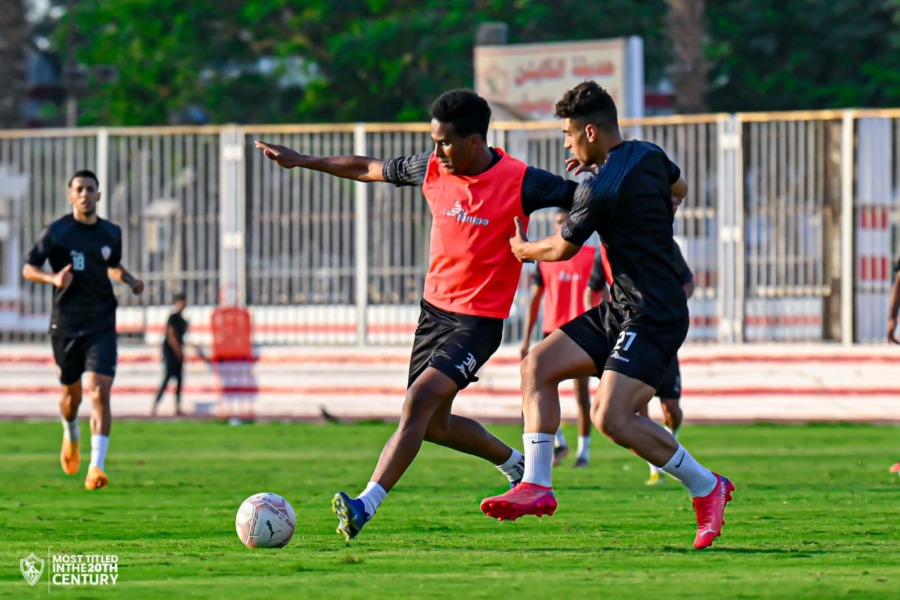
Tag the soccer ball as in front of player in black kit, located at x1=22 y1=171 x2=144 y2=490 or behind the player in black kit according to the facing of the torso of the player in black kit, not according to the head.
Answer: in front

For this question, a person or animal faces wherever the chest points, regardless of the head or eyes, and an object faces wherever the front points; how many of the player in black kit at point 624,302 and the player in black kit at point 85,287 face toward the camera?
1

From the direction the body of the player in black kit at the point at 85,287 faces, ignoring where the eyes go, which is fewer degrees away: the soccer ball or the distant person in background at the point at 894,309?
the soccer ball

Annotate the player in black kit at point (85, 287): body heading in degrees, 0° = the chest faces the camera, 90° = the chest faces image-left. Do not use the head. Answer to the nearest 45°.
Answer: approximately 0°

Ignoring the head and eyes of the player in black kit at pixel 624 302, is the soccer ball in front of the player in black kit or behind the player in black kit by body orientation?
in front

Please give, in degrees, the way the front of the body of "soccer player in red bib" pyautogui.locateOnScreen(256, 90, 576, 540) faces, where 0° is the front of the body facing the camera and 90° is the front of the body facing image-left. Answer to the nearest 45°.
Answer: approximately 45°

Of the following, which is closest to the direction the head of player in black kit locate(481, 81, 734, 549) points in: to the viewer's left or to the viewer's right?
to the viewer's left

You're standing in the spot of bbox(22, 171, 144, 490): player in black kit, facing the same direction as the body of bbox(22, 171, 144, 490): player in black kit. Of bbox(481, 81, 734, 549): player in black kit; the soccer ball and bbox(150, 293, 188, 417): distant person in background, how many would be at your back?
1

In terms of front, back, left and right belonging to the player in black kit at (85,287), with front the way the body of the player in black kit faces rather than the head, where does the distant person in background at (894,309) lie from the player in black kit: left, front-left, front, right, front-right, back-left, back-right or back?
left

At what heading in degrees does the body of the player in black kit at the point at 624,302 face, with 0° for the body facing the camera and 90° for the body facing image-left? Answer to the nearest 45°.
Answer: approximately 90°

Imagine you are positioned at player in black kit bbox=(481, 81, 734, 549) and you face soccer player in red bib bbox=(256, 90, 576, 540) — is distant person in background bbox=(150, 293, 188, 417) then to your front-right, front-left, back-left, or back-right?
front-right
